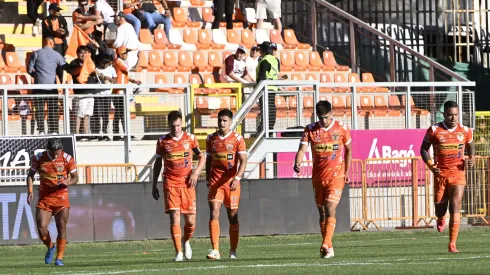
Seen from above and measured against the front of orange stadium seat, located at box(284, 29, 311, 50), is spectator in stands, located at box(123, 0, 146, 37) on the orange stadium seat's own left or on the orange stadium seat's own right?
on the orange stadium seat's own right

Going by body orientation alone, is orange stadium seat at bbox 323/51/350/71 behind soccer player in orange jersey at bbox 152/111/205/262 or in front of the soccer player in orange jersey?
behind

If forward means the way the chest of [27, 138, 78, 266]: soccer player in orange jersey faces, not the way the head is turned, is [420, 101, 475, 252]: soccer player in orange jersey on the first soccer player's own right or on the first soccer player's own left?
on the first soccer player's own left

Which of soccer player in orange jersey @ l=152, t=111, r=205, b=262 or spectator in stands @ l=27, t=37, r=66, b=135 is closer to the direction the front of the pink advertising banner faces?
the soccer player in orange jersey

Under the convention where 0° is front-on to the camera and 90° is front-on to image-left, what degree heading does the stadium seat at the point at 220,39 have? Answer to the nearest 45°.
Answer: approximately 315°

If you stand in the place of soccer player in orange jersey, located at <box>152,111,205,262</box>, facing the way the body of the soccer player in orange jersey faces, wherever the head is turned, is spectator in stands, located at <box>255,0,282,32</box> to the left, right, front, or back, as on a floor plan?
back
